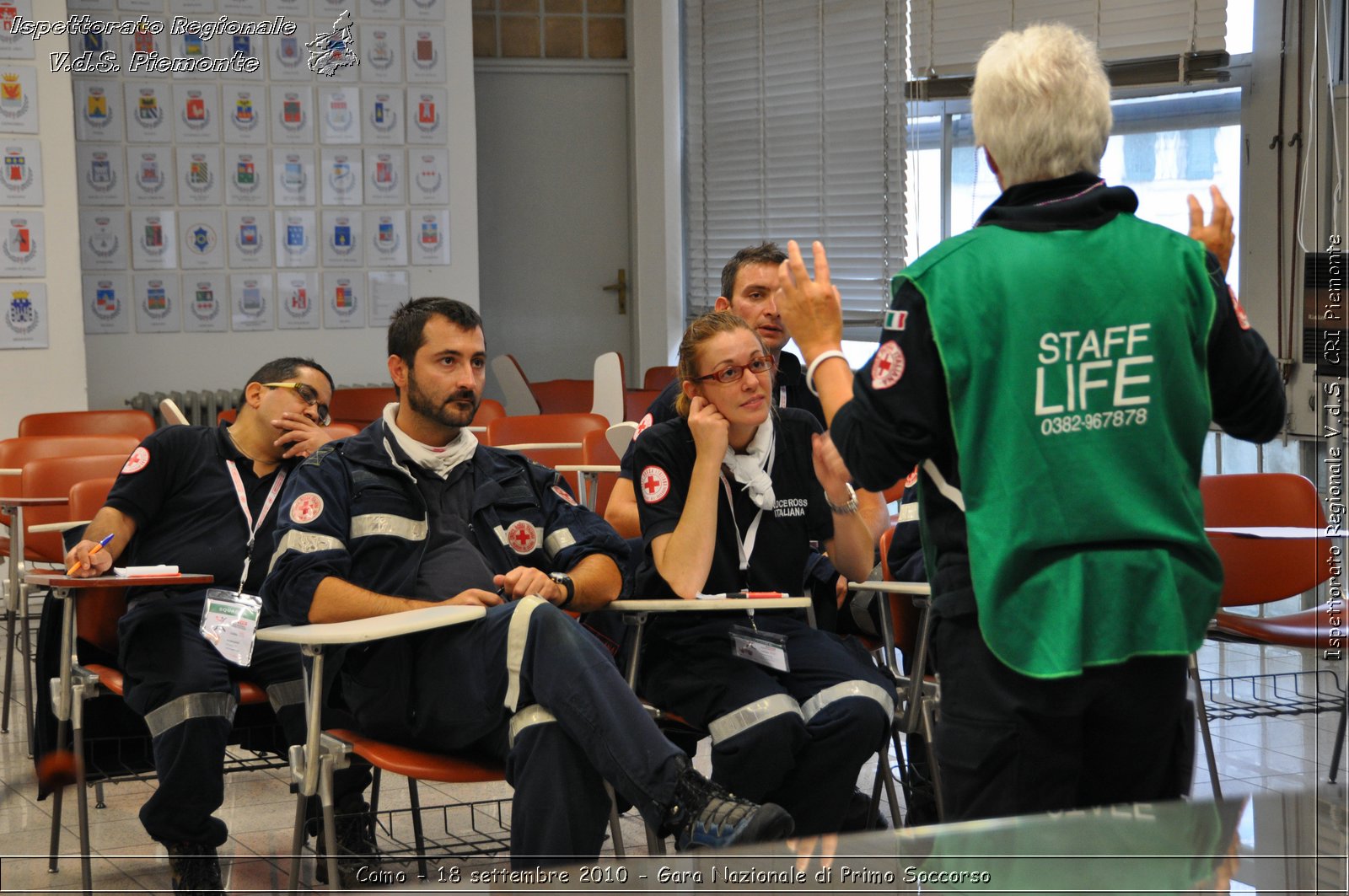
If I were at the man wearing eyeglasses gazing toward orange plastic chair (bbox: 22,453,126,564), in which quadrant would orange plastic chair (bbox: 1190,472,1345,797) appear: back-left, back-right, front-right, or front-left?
back-right

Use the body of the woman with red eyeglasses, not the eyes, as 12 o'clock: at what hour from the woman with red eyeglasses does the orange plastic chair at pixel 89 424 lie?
The orange plastic chair is roughly at 6 o'clock from the woman with red eyeglasses.

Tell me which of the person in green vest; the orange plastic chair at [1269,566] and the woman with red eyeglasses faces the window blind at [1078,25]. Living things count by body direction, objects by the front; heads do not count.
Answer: the person in green vest

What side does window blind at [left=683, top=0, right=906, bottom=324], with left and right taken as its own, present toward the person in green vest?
front

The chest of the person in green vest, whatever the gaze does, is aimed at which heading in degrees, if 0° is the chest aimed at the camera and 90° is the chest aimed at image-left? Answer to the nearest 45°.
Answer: approximately 180°

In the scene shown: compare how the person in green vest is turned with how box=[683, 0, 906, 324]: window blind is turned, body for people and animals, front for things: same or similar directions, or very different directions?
very different directions

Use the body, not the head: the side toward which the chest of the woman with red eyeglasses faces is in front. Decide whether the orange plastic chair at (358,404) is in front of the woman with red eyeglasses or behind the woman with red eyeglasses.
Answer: behind

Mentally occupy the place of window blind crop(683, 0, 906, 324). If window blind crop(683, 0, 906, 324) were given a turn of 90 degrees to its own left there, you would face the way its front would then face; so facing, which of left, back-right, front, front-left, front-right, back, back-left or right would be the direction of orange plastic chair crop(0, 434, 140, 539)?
back-right

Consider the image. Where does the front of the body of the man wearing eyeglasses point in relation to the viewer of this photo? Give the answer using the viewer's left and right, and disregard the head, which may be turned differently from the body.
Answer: facing the viewer and to the right of the viewer

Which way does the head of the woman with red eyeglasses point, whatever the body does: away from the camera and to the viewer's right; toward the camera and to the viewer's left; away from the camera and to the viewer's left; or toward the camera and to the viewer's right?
toward the camera and to the viewer's right

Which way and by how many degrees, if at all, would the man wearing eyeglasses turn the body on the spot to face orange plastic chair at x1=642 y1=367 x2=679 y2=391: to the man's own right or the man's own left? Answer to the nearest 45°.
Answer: approximately 90° to the man's own left

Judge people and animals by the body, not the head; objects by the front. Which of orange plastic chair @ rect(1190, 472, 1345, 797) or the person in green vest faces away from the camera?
the person in green vest
